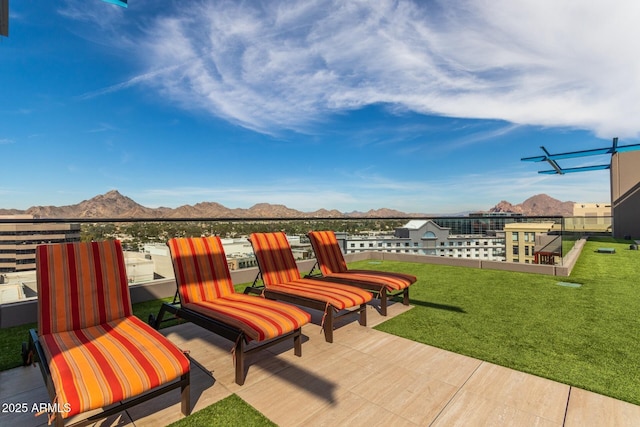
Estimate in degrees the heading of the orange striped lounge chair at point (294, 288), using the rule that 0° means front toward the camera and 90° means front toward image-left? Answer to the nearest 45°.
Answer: approximately 315°

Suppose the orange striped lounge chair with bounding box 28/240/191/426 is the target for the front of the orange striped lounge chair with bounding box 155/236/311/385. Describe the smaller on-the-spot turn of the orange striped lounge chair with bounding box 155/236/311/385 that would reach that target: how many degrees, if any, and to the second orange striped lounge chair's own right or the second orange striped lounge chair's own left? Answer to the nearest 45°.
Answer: approximately 90° to the second orange striped lounge chair's own right

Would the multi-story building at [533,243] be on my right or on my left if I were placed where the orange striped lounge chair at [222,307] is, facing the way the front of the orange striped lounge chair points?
on my left

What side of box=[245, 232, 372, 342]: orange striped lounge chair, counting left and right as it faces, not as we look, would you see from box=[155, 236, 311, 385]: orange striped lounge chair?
right

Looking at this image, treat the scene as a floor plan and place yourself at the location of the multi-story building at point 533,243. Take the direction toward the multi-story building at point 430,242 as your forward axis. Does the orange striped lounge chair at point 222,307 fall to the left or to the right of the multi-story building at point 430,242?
left
